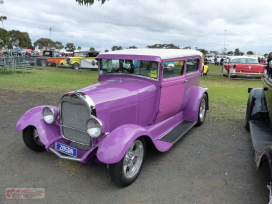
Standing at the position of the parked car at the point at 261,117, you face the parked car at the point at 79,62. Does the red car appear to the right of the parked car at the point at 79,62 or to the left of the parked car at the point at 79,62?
right

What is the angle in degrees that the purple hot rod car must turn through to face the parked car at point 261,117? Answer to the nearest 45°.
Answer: approximately 135° to its left

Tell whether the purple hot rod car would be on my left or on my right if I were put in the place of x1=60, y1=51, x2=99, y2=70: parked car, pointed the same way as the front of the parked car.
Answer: on my left

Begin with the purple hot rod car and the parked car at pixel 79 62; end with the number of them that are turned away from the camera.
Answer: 0

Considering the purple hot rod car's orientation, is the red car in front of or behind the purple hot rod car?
behind

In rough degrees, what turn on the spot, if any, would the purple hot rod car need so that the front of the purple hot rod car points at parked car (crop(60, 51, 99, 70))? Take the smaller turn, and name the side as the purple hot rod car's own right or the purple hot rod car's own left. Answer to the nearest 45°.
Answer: approximately 135° to the purple hot rod car's own right

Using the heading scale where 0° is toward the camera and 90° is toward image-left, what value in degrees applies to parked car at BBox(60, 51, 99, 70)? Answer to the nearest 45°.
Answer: approximately 45°

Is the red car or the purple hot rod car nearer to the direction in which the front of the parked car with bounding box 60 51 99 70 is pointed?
the purple hot rod car
